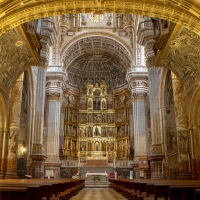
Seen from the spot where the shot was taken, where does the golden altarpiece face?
facing the viewer

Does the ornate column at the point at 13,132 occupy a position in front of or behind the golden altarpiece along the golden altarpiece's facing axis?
in front
